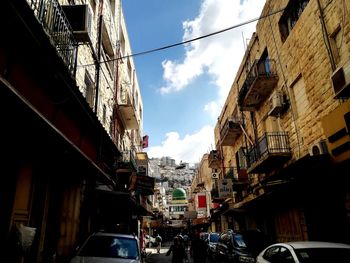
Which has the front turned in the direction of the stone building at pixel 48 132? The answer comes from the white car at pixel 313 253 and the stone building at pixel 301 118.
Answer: the stone building at pixel 301 118

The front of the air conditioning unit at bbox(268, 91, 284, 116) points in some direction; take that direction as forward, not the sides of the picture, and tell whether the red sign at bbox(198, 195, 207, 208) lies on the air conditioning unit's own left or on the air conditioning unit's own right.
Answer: on the air conditioning unit's own right

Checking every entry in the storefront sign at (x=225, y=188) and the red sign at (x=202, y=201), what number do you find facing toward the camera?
2

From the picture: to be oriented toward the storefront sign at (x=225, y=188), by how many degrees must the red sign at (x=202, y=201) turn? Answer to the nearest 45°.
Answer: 0° — it already faces it

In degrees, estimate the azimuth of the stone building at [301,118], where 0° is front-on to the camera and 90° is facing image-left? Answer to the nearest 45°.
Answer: approximately 45°

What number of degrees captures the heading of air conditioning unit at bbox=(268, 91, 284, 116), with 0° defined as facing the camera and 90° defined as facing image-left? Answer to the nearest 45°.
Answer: approximately 45°

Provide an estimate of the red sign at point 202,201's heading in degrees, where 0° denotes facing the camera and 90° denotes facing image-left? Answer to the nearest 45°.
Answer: approximately 0°

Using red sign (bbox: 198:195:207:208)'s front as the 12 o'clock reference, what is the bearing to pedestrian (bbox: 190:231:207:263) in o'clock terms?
The pedestrian is roughly at 12 o'clock from the red sign.

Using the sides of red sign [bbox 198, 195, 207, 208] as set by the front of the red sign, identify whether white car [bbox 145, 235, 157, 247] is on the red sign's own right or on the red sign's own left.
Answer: on the red sign's own right
